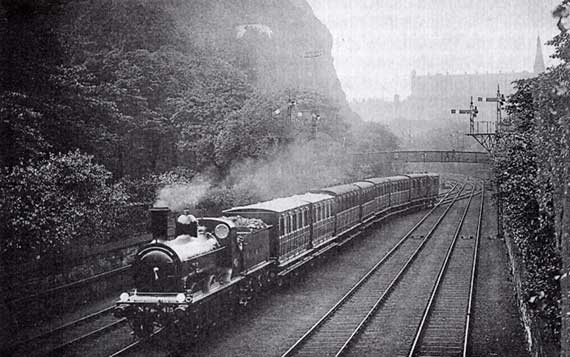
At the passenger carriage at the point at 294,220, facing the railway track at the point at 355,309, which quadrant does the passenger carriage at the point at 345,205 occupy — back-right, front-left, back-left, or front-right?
back-left

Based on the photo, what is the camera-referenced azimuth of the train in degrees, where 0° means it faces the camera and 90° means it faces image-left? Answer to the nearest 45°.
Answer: approximately 45°

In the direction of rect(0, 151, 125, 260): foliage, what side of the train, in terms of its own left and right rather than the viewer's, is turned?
right

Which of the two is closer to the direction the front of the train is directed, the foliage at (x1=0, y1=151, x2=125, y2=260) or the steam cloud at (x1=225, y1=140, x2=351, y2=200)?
the foliage

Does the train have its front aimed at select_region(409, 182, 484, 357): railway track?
no

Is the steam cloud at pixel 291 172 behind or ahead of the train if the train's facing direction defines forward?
behind
